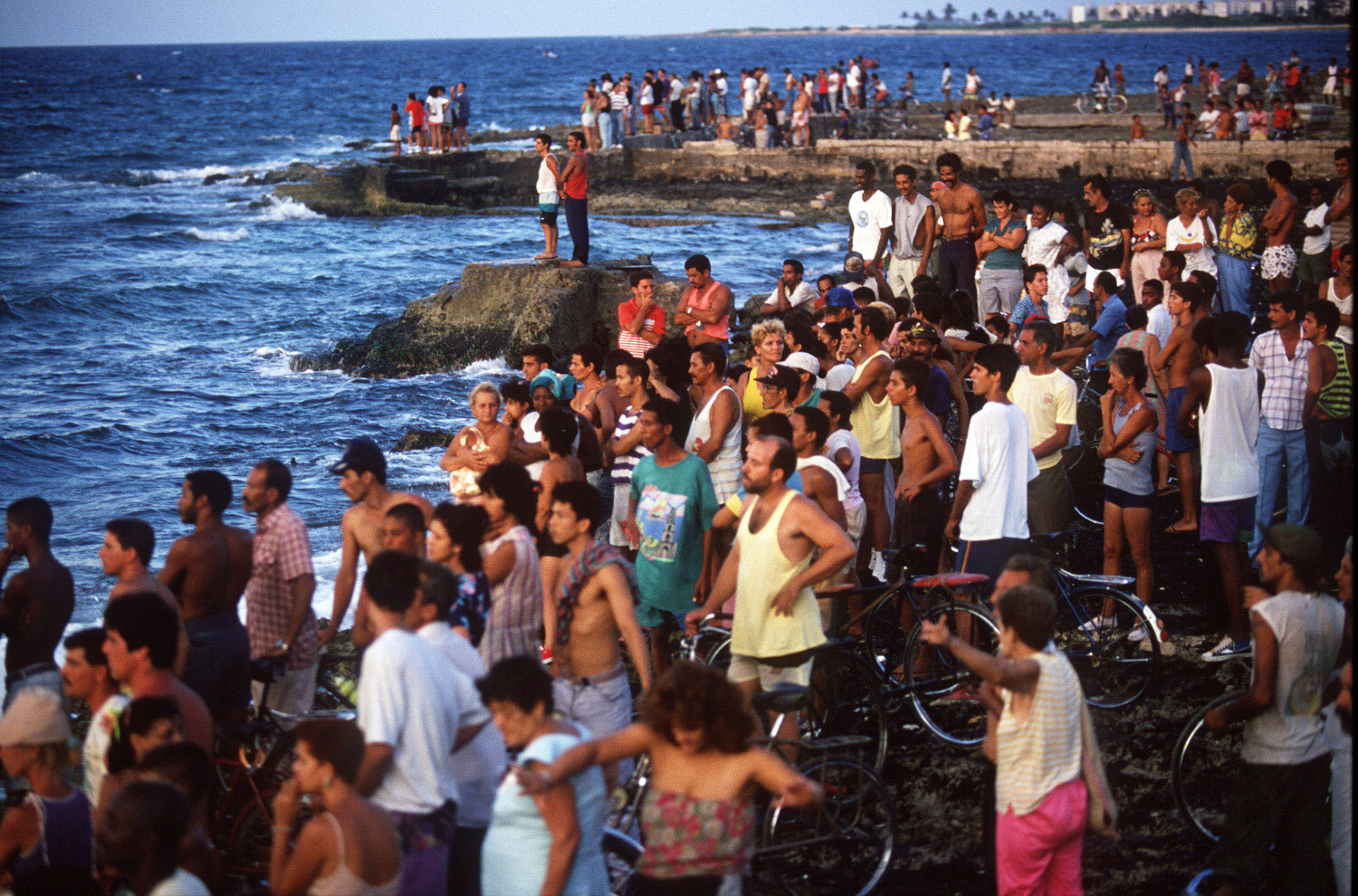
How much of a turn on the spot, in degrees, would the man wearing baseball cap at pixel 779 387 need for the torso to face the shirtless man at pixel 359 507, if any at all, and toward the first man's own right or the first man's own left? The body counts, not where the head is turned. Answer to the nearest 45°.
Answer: approximately 45° to the first man's own left

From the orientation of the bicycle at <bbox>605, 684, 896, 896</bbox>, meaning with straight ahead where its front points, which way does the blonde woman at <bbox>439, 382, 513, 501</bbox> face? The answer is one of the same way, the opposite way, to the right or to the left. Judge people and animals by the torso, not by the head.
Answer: to the left

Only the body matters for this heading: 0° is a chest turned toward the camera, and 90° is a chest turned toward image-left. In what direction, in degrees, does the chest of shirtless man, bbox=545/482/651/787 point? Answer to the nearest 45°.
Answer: approximately 45°

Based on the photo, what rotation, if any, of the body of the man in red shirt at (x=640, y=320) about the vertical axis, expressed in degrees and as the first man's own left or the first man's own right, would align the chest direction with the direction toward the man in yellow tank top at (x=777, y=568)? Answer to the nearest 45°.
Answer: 0° — they already face them

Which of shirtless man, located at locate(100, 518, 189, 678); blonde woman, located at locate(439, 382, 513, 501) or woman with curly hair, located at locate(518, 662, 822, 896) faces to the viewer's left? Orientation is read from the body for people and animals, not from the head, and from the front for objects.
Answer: the shirtless man

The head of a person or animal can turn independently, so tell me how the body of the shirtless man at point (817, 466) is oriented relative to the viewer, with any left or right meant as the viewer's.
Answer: facing to the left of the viewer

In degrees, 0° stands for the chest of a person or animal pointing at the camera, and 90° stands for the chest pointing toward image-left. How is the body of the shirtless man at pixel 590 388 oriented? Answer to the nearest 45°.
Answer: approximately 45°

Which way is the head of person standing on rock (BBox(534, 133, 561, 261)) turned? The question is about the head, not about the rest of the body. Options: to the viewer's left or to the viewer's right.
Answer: to the viewer's left
